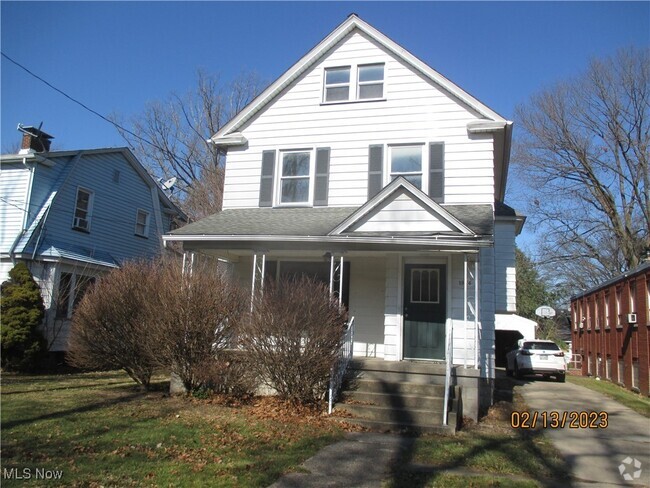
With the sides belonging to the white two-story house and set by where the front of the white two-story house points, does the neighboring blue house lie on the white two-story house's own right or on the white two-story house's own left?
on the white two-story house's own right

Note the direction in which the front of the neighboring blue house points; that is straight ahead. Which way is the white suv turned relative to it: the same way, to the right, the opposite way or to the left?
the opposite way

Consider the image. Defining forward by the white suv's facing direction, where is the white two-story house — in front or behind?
behind

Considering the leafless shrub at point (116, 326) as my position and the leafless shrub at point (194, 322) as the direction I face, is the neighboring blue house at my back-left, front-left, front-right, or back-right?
back-left

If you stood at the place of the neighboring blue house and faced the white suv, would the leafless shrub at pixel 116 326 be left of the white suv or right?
right

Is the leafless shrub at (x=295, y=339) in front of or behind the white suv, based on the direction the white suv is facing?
behind

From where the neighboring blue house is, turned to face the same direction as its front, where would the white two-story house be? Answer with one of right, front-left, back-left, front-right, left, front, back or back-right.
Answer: left

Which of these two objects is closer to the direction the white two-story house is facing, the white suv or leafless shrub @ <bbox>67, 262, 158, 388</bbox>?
the leafless shrub

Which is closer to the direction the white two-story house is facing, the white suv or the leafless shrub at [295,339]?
the leafless shrub
